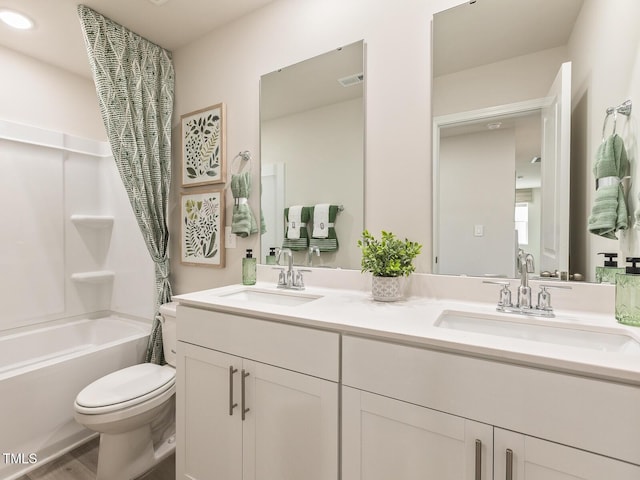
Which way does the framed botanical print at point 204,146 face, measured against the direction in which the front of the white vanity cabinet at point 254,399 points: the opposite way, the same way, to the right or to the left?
the same way

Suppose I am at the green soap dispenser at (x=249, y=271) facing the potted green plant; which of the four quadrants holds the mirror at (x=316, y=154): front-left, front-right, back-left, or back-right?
front-left

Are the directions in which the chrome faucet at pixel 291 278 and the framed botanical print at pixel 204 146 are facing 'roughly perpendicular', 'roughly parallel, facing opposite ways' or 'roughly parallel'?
roughly parallel

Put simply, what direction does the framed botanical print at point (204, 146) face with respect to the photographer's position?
facing the viewer and to the left of the viewer

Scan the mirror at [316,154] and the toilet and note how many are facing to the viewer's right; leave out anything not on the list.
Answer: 0

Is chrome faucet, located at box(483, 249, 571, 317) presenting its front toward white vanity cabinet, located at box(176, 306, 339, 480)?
no

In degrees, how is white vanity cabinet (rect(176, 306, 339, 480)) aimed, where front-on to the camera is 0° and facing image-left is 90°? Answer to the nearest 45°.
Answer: approximately 45°

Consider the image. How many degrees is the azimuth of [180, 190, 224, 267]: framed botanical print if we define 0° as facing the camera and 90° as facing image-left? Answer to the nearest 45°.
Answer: approximately 45°

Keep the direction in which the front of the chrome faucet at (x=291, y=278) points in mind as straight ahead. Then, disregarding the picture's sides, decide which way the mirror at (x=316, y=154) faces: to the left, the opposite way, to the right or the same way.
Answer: the same way

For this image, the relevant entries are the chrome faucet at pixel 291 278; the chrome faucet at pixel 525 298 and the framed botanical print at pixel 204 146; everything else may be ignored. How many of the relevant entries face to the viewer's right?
0

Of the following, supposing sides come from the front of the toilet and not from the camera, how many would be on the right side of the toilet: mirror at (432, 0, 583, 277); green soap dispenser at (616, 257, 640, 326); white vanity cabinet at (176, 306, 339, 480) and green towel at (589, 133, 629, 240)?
0

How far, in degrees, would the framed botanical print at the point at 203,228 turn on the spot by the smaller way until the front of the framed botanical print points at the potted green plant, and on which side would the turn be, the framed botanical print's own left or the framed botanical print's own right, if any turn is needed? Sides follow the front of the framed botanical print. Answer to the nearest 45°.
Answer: approximately 90° to the framed botanical print's own left

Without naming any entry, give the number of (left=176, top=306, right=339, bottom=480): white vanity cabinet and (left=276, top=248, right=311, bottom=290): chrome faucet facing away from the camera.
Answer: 0

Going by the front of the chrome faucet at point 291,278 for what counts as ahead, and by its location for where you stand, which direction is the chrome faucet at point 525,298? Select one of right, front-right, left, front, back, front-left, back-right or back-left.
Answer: left

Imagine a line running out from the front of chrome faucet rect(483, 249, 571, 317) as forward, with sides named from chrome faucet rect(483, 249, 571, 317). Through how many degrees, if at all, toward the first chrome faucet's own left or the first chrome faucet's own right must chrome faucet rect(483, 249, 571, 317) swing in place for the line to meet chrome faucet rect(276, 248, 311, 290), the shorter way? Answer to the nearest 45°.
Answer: approximately 90° to the first chrome faucet's own right

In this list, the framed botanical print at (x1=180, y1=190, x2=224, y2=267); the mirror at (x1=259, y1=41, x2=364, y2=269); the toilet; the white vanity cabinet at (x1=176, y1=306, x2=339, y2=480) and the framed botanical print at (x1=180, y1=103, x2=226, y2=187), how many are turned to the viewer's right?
0

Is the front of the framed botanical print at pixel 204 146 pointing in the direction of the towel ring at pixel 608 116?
no

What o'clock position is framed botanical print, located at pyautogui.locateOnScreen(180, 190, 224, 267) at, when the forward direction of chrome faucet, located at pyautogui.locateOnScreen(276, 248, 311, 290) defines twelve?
The framed botanical print is roughly at 3 o'clock from the chrome faucet.

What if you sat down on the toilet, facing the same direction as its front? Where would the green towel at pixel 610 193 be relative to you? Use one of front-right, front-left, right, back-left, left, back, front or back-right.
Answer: left

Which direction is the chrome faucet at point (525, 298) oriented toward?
toward the camera
